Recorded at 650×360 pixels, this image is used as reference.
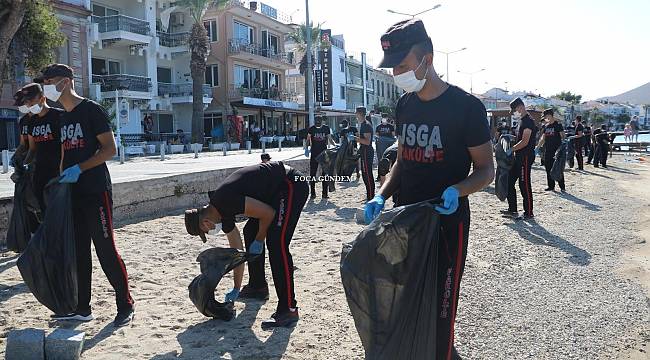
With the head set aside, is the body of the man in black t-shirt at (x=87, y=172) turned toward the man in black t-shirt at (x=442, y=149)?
no

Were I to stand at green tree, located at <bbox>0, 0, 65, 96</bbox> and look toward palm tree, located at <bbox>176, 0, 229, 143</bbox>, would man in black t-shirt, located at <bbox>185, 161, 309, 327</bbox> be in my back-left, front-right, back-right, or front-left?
back-right

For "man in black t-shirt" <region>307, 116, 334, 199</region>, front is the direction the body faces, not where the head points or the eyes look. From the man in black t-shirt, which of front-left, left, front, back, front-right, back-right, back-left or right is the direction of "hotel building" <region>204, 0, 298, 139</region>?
back

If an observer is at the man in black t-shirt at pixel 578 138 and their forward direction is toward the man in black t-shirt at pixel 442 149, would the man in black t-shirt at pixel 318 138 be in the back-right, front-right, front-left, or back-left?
front-right

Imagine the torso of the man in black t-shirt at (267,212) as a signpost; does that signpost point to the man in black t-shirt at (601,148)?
no

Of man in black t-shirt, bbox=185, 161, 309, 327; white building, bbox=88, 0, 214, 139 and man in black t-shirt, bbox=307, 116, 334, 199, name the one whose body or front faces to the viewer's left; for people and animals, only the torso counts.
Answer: man in black t-shirt, bbox=185, 161, 309, 327

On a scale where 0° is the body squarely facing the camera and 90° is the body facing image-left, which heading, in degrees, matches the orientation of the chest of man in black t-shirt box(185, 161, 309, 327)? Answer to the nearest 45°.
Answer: approximately 90°

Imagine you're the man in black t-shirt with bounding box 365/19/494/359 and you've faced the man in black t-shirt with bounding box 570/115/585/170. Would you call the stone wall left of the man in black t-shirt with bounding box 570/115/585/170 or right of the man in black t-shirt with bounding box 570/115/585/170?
left

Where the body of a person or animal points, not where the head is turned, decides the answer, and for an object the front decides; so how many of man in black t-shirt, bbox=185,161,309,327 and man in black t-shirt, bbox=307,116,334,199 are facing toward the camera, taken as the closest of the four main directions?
1

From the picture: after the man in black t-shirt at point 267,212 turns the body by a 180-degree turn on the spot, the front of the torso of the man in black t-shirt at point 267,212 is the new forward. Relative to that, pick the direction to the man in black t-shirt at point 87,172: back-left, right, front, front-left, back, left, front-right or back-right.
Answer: back

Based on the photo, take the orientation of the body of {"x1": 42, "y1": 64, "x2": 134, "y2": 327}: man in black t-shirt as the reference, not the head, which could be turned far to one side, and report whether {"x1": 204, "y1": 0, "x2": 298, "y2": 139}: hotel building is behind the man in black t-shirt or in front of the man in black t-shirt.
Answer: behind

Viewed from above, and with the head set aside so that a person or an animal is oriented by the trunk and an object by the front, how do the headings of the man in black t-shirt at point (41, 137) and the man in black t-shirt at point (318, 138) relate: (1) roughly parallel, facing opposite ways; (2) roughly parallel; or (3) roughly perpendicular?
roughly parallel

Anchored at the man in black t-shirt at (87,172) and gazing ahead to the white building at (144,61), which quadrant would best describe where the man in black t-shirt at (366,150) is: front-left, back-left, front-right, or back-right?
front-right
